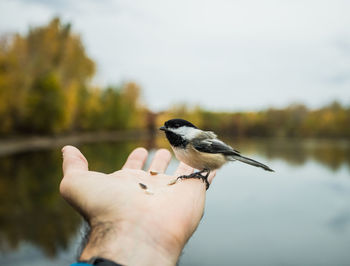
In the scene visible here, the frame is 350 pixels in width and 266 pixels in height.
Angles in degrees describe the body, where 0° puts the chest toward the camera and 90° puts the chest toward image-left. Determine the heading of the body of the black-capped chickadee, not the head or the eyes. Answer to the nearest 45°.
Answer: approximately 90°
